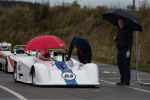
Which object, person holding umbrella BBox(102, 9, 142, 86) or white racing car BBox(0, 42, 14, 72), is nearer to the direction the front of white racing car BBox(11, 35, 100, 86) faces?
the person holding umbrella

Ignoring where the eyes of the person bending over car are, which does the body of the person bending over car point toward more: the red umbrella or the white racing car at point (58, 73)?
the red umbrella

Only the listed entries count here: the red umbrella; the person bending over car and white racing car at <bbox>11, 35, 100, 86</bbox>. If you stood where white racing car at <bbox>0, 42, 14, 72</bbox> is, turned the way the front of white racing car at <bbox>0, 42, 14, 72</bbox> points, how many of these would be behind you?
0

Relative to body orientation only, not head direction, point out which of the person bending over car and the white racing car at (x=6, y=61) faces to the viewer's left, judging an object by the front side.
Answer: the person bending over car

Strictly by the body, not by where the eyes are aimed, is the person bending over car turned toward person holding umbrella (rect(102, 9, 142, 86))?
no

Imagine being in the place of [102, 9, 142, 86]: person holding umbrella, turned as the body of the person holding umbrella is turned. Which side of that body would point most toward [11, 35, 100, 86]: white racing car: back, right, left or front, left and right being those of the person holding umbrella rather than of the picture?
right

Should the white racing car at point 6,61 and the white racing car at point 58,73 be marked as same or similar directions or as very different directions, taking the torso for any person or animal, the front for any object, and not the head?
same or similar directions

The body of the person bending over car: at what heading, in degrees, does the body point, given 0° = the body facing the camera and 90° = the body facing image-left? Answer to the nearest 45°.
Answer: approximately 90°

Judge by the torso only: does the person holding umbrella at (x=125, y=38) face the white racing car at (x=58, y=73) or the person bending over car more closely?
the white racing car

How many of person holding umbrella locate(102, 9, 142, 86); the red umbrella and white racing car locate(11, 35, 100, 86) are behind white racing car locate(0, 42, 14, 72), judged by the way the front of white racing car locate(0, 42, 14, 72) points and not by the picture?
0

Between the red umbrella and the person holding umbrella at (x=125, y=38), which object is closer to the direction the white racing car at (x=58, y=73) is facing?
the person holding umbrella

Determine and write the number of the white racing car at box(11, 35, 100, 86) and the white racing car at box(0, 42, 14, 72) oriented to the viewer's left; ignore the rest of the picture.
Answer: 0

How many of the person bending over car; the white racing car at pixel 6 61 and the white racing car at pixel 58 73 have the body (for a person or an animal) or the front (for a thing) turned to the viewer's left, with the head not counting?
1

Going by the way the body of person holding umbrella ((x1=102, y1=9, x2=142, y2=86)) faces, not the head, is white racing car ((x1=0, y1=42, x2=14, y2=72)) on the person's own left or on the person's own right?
on the person's own right

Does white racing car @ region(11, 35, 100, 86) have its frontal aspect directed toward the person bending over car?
no
